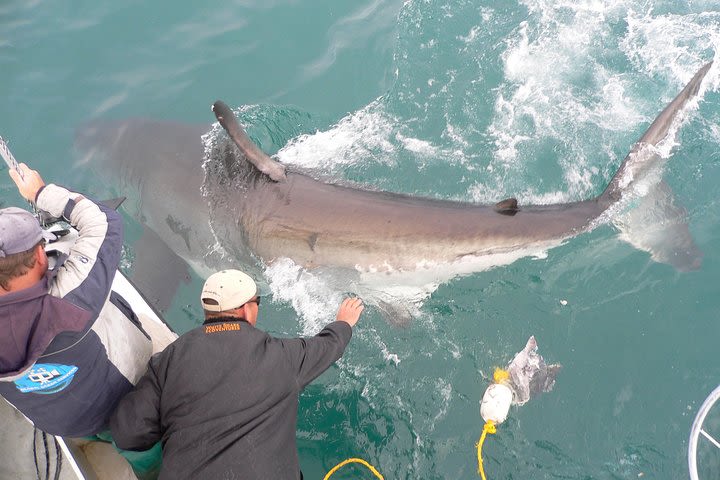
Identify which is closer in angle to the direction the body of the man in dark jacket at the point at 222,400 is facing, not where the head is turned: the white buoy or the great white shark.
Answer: the great white shark

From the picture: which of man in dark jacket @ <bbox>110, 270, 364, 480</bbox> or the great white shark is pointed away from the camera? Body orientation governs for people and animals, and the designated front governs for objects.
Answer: the man in dark jacket

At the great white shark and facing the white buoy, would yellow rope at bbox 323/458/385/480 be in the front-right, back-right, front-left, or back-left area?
front-right

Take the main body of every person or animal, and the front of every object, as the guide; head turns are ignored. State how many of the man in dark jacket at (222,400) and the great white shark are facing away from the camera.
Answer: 1

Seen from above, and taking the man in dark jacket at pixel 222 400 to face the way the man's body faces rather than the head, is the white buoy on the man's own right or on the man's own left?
on the man's own right

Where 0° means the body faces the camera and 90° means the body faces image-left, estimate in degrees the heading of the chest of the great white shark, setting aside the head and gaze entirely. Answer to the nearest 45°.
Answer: approximately 90°

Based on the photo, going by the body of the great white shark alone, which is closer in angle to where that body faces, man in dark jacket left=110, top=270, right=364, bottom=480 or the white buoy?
the man in dark jacket

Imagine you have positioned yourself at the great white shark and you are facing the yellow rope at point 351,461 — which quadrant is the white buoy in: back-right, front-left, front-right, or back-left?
front-left

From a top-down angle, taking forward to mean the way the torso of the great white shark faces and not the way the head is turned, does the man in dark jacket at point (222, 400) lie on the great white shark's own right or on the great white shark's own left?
on the great white shark's own left

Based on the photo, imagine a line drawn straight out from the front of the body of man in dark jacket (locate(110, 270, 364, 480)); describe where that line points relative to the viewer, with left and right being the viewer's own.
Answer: facing away from the viewer

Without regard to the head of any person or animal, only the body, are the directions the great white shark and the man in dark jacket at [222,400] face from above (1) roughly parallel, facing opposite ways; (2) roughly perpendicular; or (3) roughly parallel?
roughly perpendicular

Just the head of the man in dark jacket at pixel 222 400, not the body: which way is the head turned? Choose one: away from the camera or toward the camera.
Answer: away from the camera

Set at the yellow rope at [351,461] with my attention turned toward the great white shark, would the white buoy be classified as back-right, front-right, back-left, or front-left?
front-right
